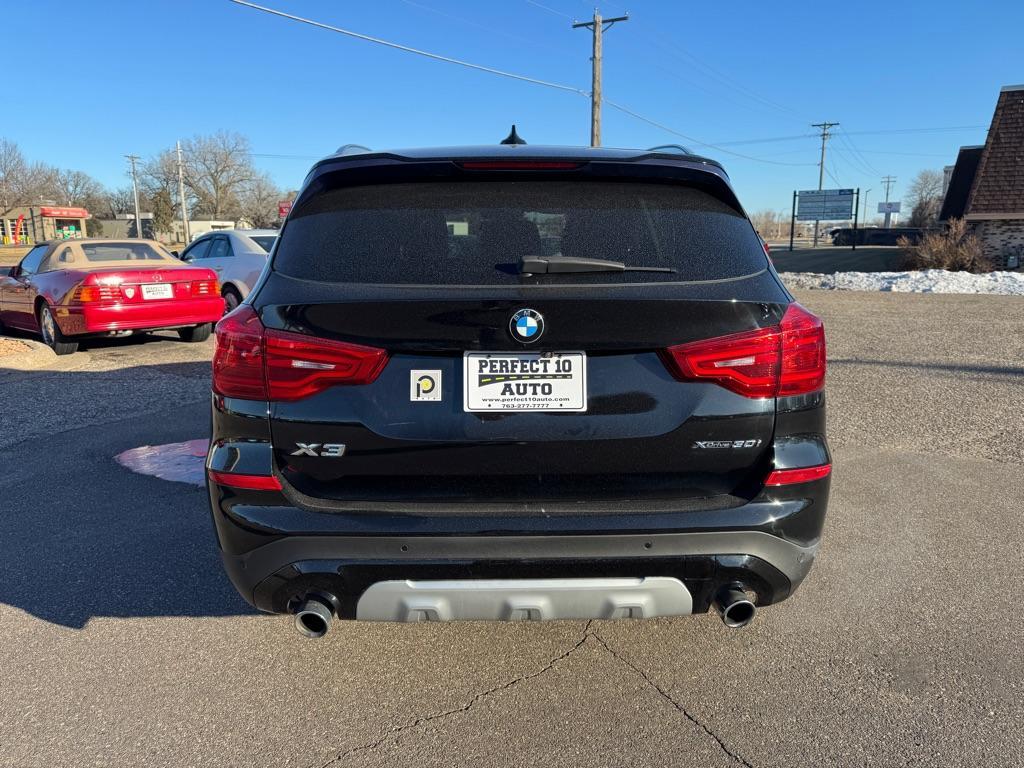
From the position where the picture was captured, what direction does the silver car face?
facing away from the viewer and to the left of the viewer

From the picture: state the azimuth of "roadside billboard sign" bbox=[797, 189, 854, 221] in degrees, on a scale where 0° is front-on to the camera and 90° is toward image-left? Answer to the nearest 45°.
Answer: approximately 0°

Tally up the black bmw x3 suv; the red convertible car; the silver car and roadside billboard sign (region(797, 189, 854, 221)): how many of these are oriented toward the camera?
1

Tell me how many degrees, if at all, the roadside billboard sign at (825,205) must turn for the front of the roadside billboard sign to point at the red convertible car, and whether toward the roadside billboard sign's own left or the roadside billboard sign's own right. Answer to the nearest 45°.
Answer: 0° — it already faces it

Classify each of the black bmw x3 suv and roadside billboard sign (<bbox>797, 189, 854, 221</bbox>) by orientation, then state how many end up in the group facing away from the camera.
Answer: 1

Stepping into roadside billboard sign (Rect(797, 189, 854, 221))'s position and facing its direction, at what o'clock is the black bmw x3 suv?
The black bmw x3 suv is roughly at 12 o'clock from the roadside billboard sign.

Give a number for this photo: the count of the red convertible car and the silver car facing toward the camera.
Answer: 0

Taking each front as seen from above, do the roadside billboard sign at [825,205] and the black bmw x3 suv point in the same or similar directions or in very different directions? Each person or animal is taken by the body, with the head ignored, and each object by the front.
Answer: very different directions

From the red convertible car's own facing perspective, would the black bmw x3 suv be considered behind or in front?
behind

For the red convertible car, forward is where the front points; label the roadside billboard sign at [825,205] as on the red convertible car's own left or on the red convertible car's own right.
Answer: on the red convertible car's own right

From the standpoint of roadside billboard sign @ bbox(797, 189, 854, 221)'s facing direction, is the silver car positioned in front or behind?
in front

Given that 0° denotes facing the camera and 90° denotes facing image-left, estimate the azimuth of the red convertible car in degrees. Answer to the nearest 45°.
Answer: approximately 135°

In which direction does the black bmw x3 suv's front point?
away from the camera

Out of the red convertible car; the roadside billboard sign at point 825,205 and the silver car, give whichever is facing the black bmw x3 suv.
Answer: the roadside billboard sign

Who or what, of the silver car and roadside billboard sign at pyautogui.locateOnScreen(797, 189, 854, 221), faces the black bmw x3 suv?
the roadside billboard sign
